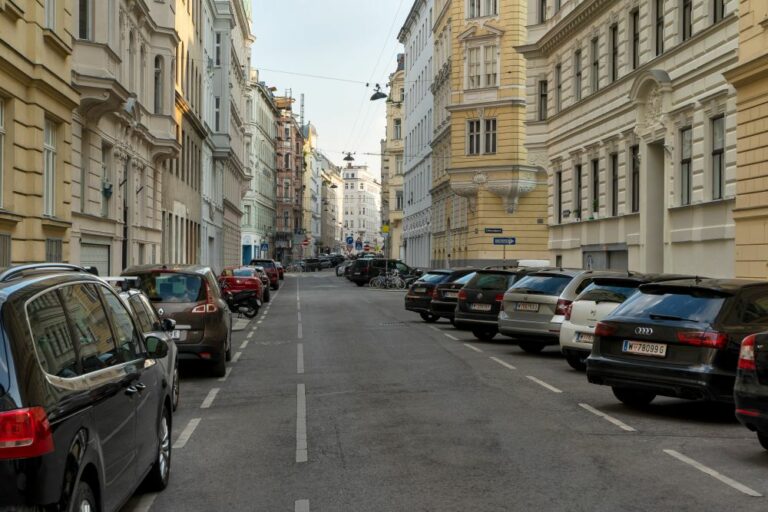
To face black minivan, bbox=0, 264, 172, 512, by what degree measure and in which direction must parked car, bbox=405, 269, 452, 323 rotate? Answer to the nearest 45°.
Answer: approximately 135° to its right

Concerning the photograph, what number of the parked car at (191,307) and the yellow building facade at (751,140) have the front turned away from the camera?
1

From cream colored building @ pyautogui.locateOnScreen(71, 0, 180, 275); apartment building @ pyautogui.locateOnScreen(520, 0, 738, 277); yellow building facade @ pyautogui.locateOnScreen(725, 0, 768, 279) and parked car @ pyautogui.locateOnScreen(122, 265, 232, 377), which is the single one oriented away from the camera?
the parked car

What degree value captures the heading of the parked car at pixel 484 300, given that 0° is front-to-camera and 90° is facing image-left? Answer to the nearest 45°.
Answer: approximately 225°

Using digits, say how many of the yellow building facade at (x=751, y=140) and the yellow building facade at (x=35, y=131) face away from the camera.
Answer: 0

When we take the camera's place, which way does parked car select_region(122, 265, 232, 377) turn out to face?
facing away from the viewer

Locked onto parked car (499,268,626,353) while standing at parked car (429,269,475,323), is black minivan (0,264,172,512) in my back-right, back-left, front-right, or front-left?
front-right

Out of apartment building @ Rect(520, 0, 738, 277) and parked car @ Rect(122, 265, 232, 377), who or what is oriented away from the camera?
the parked car

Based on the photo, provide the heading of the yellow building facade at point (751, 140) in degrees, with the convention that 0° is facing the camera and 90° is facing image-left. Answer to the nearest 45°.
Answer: approximately 45°

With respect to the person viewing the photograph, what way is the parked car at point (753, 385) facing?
facing away from the viewer and to the right of the viewer

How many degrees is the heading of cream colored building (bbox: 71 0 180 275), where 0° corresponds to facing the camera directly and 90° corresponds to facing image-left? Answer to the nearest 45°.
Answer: approximately 315°

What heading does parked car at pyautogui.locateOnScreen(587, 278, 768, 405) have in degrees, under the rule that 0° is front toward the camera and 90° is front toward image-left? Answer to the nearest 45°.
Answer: approximately 225°
